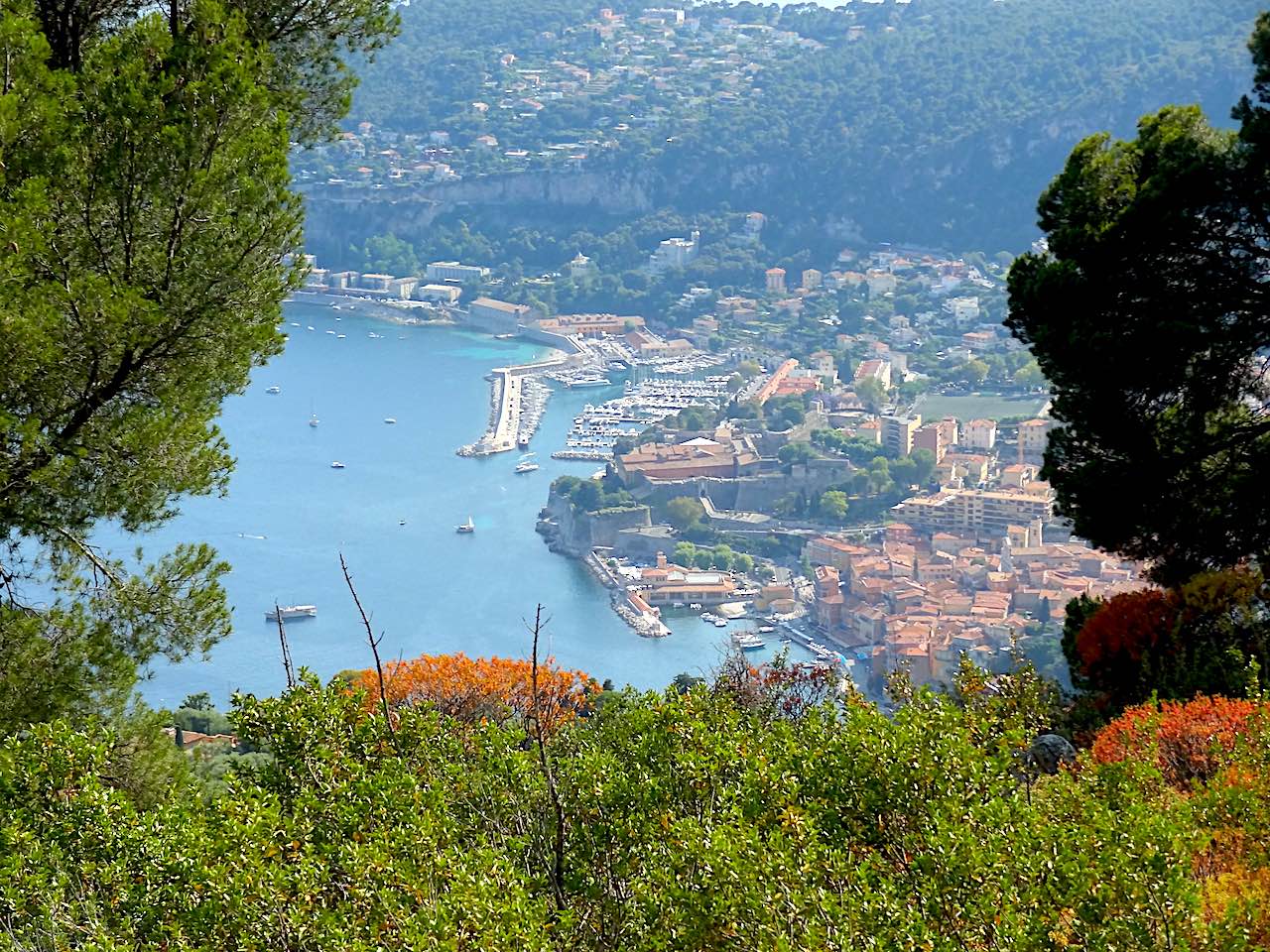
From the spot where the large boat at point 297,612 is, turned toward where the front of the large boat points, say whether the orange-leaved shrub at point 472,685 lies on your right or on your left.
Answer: on your left

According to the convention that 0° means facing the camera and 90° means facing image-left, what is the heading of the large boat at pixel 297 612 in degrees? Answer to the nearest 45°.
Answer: approximately 90°

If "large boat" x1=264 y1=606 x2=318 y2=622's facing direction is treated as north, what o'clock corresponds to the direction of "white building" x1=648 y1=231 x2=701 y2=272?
The white building is roughly at 4 o'clock from the large boat.

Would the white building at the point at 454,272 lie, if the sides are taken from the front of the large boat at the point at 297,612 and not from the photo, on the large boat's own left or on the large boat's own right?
on the large boat's own right

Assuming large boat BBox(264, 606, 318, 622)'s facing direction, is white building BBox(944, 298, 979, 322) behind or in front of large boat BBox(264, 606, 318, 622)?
behind

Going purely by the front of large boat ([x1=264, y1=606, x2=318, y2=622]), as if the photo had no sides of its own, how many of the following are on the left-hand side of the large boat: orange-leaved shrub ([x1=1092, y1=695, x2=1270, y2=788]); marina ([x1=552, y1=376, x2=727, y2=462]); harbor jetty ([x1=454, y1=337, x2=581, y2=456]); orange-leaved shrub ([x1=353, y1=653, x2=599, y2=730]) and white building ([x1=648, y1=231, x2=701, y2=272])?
2

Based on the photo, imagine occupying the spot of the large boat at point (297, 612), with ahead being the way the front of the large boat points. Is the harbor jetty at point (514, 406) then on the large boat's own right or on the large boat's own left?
on the large boat's own right

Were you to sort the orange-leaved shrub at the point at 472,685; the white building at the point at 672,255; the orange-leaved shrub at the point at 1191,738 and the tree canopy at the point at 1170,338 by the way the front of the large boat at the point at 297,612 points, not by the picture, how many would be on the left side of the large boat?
3

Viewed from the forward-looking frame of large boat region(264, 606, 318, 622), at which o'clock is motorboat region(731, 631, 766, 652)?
The motorboat is roughly at 7 o'clock from the large boat.

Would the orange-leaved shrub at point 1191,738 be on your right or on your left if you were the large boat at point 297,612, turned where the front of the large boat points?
on your left

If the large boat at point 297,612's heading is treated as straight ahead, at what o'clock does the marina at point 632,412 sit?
The marina is roughly at 4 o'clock from the large boat.
